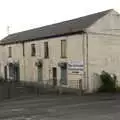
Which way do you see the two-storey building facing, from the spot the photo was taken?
facing the viewer and to the left of the viewer
